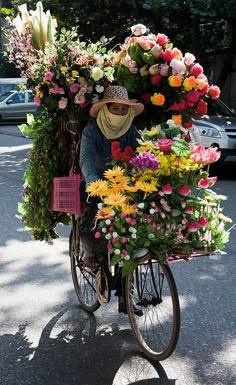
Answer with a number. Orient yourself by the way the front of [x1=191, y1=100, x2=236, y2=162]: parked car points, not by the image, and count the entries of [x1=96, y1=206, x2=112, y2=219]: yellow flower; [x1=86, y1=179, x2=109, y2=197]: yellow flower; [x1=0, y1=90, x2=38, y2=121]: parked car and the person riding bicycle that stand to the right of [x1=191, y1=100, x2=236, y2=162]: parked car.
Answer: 1

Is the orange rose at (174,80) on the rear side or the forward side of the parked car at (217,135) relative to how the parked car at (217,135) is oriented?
on the forward side

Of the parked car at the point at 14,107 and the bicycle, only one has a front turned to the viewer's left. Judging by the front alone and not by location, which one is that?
the parked car

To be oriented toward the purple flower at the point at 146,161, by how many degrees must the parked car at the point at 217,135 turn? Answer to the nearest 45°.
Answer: approximately 45° to its right

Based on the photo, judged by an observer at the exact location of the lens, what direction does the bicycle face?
facing the viewer and to the right of the viewer

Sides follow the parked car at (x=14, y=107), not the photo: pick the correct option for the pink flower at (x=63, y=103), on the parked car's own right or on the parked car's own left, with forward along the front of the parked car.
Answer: on the parked car's own left

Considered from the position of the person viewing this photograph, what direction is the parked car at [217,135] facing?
facing the viewer and to the left of the viewer

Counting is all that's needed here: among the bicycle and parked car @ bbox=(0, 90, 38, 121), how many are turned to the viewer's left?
1
